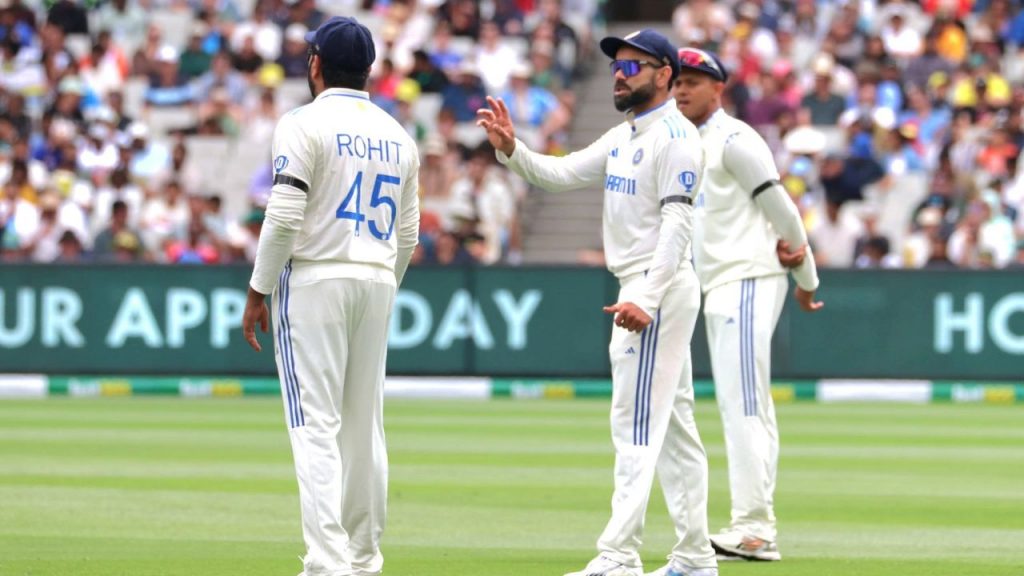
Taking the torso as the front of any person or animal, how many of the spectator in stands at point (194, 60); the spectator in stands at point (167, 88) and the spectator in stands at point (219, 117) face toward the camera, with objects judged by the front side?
3

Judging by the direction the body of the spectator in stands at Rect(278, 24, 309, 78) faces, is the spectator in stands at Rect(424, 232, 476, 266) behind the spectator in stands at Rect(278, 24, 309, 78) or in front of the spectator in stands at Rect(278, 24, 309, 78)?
in front

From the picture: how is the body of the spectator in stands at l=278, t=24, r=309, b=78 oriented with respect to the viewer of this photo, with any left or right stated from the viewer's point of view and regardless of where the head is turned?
facing the viewer

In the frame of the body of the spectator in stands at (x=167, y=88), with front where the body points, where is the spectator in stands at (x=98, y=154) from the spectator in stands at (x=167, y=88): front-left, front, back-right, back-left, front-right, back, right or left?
front-right

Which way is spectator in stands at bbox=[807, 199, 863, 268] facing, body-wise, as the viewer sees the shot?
toward the camera

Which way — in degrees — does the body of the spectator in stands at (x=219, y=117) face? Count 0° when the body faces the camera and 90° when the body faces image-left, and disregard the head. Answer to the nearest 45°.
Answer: approximately 0°

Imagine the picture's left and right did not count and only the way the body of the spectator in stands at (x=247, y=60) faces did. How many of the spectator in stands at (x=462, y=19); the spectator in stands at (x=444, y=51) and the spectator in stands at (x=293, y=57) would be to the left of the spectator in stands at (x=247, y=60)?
3

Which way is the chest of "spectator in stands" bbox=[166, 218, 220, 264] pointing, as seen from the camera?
toward the camera
